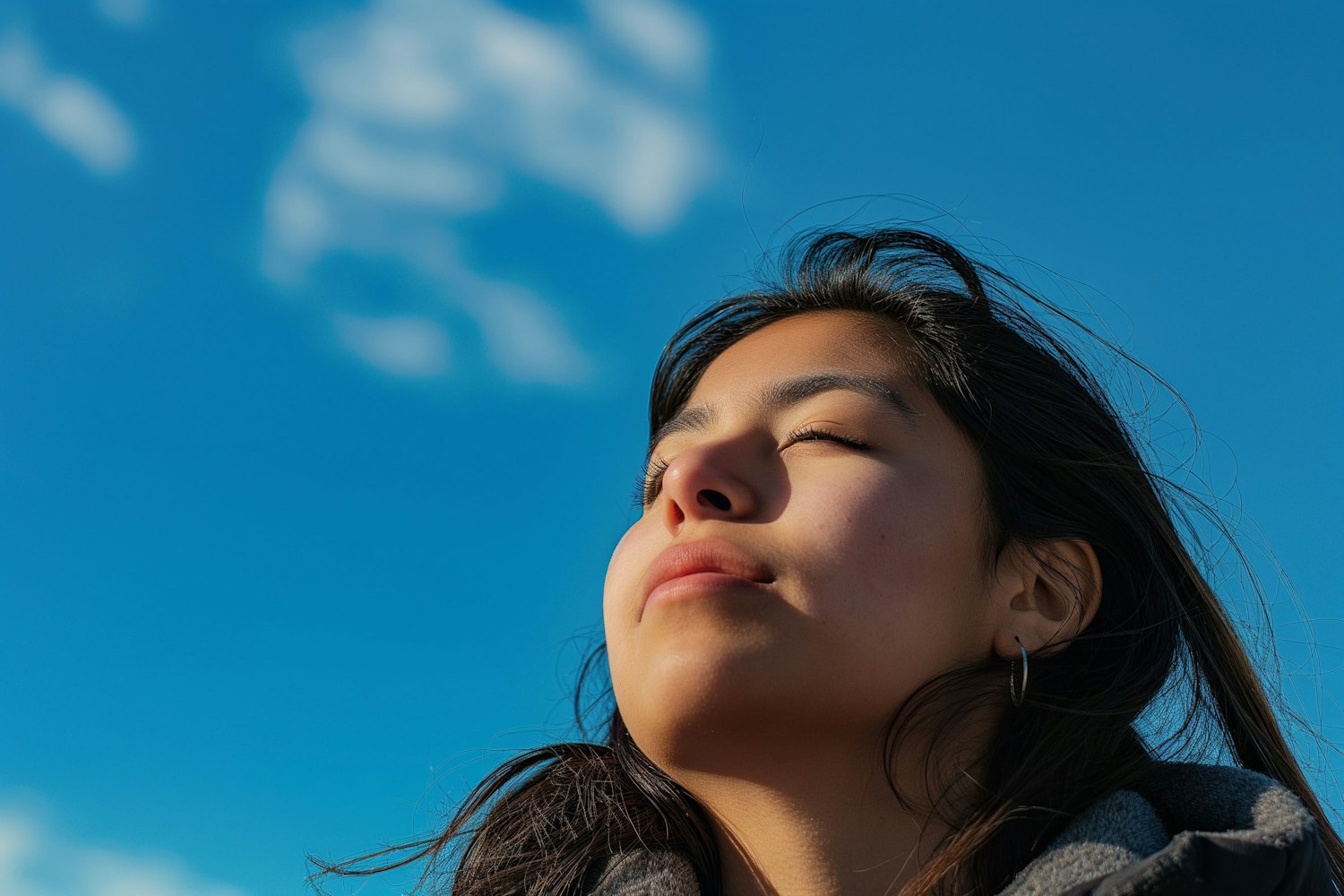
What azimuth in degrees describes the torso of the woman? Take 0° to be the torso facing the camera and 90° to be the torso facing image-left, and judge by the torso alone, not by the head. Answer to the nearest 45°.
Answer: approximately 45°

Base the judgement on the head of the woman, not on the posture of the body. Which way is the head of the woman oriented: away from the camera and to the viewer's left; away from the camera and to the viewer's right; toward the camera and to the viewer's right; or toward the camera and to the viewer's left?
toward the camera and to the viewer's left
